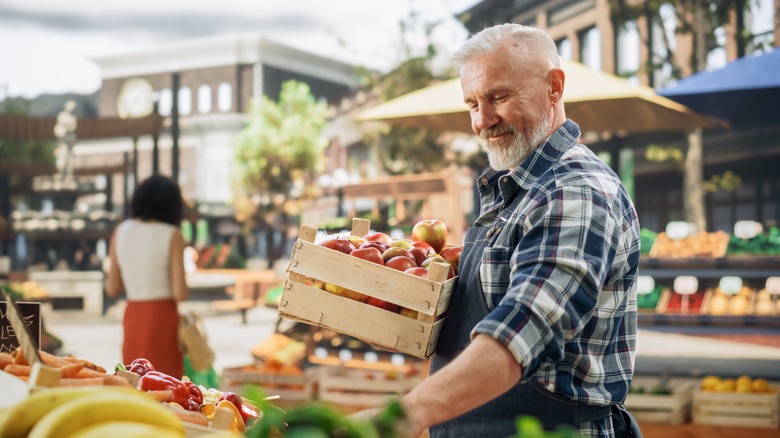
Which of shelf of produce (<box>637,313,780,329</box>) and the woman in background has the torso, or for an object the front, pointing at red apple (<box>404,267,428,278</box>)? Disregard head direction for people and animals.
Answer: the shelf of produce

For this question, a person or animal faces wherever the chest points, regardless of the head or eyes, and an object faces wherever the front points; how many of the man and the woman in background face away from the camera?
1

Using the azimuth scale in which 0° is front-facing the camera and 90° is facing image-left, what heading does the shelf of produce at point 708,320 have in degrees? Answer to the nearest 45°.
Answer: approximately 0°

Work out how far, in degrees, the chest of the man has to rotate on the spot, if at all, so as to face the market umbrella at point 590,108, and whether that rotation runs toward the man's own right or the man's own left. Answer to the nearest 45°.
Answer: approximately 135° to the man's own right

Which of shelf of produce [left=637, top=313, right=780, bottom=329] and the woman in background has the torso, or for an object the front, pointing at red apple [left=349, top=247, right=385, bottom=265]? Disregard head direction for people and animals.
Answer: the shelf of produce

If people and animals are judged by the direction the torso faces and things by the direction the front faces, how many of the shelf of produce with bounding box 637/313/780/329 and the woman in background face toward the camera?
1

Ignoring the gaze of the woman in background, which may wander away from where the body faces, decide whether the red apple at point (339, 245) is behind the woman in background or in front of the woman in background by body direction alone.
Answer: behind

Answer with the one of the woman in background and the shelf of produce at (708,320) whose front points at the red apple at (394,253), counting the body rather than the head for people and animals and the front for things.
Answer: the shelf of produce

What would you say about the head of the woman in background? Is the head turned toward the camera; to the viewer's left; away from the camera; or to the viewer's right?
away from the camera

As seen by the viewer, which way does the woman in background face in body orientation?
away from the camera

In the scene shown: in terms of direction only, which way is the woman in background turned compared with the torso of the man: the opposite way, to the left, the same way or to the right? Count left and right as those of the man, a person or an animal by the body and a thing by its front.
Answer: to the right

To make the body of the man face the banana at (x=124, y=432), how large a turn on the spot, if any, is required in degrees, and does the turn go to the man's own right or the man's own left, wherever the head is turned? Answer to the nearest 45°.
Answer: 0° — they already face it
